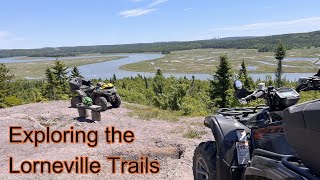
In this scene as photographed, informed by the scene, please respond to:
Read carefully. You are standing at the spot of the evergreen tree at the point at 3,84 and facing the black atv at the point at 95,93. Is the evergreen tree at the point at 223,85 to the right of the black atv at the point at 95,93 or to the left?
left

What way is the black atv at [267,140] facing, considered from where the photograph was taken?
facing away from the viewer and to the left of the viewer

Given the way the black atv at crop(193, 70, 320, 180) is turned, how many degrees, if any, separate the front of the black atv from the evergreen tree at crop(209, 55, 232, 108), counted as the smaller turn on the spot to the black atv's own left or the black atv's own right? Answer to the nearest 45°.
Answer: approximately 45° to the black atv's own right

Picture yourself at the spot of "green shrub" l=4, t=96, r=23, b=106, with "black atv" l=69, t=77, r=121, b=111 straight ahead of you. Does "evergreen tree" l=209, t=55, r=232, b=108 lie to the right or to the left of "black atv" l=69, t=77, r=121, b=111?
left
